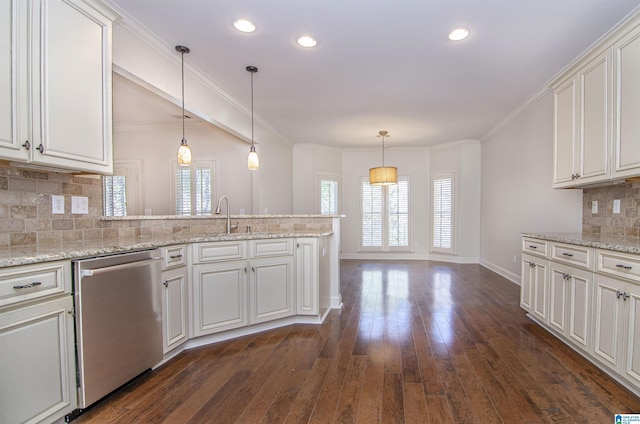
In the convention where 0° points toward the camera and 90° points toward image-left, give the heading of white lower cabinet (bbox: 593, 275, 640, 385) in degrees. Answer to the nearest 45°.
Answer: approximately 45°

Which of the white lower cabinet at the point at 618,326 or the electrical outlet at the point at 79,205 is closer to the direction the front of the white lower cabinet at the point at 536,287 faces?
the electrical outlet

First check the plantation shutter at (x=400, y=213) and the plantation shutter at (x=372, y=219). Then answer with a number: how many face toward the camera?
2

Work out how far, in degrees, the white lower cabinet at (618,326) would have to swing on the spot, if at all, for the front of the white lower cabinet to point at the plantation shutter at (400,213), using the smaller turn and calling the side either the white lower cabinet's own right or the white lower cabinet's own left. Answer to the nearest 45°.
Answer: approximately 90° to the white lower cabinet's own right

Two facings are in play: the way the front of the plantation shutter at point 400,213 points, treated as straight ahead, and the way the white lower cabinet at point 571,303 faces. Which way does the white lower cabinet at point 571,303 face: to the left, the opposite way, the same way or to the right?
to the right

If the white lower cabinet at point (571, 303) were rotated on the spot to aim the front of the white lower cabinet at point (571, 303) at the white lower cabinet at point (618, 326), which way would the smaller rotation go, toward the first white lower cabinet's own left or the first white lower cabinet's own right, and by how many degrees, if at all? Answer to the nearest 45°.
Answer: approximately 90° to the first white lower cabinet's own left

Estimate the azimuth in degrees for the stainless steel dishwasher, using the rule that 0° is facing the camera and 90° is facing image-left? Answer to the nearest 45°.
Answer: approximately 315°
